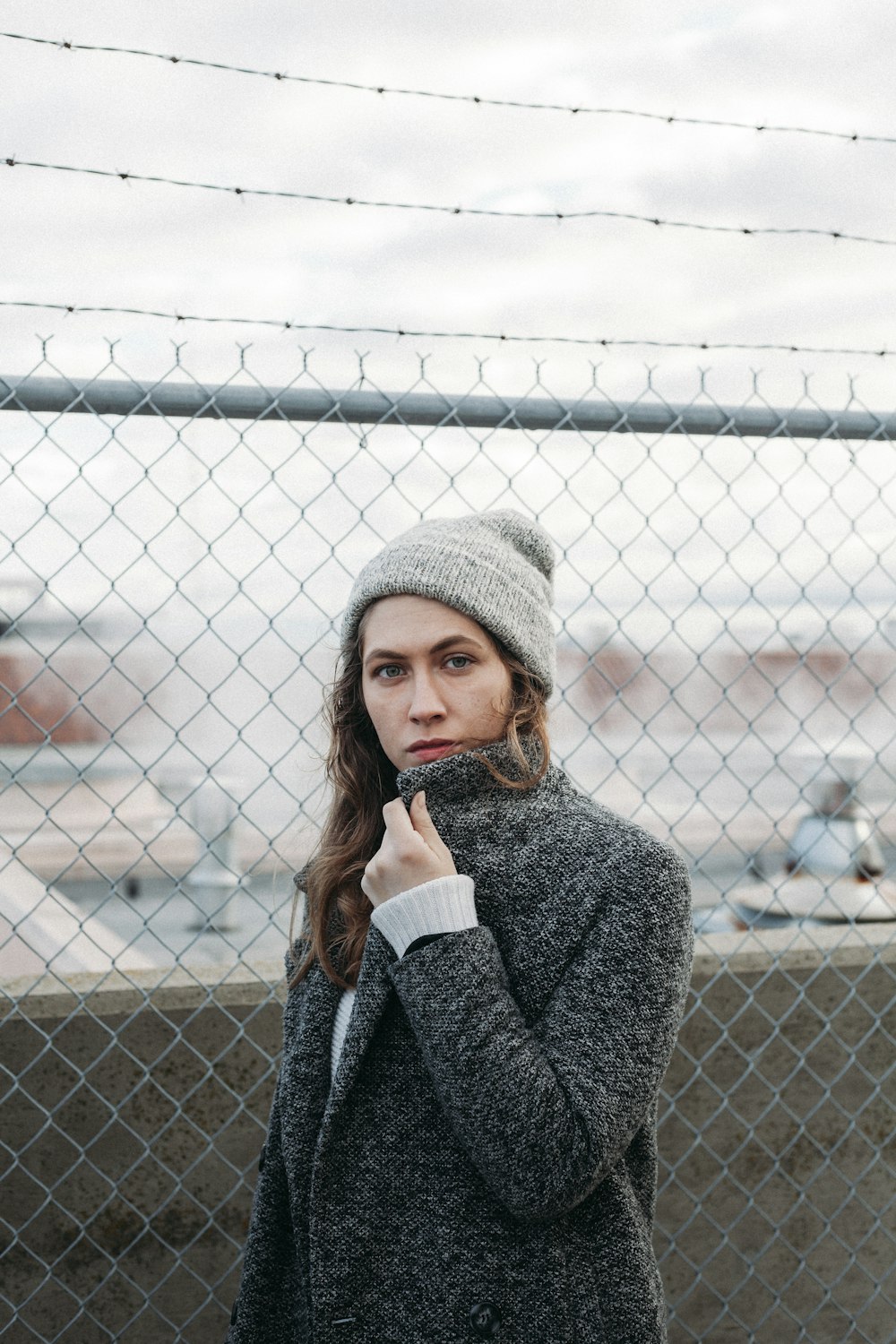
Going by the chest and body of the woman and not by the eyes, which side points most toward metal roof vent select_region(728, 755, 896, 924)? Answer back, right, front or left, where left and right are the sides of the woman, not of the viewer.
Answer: back

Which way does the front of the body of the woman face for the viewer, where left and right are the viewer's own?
facing the viewer and to the left of the viewer
